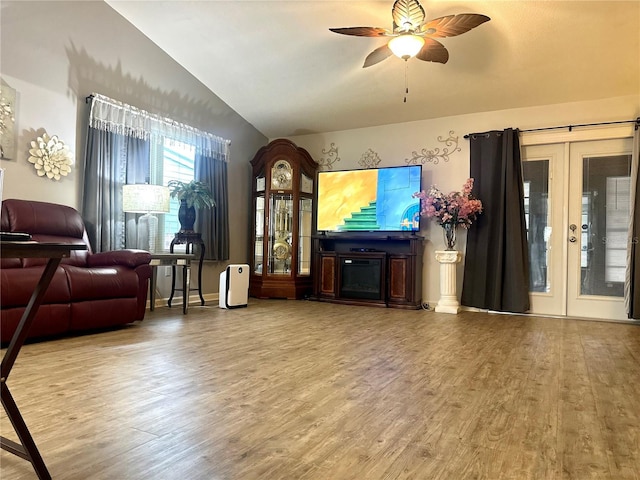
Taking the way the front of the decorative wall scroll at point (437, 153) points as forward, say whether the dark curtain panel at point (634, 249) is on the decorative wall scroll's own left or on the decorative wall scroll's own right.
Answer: on the decorative wall scroll's own left

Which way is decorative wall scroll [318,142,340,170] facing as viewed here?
toward the camera

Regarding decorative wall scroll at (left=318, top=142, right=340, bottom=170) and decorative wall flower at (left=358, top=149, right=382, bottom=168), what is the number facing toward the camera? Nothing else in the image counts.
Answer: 2

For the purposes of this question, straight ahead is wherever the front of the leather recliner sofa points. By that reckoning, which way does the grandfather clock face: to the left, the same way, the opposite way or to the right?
to the right

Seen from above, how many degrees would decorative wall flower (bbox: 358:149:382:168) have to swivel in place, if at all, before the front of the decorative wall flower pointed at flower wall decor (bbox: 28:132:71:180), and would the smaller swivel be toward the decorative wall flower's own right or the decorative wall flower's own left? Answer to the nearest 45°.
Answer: approximately 45° to the decorative wall flower's own right

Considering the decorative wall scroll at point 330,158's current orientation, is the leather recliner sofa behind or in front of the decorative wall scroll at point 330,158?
in front

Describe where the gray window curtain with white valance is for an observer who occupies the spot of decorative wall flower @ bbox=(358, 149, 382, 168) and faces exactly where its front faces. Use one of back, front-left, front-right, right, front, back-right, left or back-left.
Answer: front-right

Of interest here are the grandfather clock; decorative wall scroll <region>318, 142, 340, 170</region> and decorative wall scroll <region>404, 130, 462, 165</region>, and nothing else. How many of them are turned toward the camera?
3

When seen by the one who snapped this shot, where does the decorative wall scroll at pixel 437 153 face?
facing the viewer

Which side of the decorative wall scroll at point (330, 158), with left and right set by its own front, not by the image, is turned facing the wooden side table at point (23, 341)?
front

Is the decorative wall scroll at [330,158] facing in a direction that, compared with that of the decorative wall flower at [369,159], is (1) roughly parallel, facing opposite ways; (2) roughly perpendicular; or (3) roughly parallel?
roughly parallel

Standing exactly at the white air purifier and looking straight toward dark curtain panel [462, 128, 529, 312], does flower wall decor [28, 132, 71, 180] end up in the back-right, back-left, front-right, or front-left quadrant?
back-right

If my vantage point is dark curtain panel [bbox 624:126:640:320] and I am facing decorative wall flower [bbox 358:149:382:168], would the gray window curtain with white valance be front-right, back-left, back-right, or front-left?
front-left

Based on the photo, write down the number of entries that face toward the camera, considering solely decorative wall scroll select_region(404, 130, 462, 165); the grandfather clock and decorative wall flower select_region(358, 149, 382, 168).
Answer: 3

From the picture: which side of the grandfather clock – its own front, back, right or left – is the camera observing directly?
front

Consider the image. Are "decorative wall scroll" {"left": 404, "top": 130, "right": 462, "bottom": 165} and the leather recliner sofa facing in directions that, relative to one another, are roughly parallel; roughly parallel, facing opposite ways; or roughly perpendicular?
roughly perpendicular

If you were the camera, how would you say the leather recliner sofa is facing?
facing the viewer and to the right of the viewer
